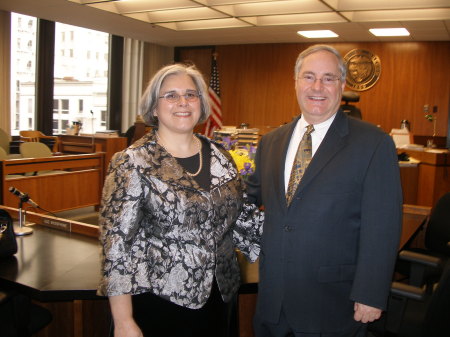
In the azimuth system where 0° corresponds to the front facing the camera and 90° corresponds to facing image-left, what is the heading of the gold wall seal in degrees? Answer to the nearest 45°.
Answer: approximately 0°

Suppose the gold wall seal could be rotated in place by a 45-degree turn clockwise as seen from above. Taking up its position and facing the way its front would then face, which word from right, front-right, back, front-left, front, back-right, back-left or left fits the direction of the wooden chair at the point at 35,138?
front

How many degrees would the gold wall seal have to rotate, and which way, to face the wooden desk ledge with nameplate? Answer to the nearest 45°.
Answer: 0° — it already faces it

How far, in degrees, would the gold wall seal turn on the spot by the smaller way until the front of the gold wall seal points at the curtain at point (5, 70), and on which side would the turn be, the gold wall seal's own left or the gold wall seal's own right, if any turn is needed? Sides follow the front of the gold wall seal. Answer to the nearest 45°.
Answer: approximately 45° to the gold wall seal's own right

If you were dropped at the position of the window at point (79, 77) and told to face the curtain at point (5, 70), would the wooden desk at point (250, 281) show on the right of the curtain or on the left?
left

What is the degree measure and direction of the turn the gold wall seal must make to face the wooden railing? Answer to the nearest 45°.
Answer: approximately 45° to its right

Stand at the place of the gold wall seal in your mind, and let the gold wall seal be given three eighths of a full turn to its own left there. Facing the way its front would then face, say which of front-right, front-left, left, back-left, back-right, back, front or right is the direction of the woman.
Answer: back-right

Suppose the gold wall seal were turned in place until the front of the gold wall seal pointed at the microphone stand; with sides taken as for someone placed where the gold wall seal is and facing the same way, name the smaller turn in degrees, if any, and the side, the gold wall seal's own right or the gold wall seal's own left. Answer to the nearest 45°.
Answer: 0° — it already faces it

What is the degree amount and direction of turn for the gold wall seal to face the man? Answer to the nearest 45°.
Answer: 0° — it already faces them

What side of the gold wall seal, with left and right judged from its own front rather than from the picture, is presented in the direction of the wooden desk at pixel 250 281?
front
